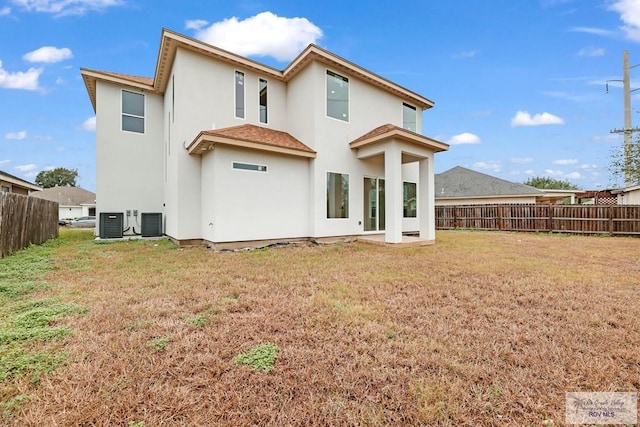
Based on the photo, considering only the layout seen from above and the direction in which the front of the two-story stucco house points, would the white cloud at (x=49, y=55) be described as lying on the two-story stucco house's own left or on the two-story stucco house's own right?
on the two-story stucco house's own left

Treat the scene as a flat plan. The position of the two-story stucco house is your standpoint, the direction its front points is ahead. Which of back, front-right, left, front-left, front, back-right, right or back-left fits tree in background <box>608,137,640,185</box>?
right

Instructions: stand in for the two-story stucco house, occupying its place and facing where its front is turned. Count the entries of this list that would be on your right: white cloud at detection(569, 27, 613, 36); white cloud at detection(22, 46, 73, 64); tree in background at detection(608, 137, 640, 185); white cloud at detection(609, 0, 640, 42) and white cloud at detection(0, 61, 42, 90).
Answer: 3

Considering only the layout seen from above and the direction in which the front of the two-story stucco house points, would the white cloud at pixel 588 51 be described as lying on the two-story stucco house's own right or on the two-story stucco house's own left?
on the two-story stucco house's own right

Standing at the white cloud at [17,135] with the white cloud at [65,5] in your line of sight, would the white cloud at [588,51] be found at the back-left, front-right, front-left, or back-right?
front-left

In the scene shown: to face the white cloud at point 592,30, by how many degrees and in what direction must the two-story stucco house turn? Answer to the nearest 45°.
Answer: approximately 90° to its right

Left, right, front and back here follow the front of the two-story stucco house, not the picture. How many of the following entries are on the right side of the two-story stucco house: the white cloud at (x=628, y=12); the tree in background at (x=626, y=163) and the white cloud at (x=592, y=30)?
3

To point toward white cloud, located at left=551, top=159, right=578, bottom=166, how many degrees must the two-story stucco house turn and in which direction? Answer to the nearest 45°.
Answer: approximately 45° to its right

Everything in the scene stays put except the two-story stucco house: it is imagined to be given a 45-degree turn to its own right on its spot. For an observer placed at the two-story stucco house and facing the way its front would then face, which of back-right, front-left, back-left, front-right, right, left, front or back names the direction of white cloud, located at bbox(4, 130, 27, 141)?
left

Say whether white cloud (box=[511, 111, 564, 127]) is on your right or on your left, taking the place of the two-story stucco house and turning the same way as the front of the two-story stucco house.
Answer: on your right

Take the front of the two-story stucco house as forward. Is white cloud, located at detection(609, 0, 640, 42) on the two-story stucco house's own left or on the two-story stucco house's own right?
on the two-story stucco house's own right

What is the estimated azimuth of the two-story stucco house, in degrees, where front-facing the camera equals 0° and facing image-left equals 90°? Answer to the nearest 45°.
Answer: approximately 180°

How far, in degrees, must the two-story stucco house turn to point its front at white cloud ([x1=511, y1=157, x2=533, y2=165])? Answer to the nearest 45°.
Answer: approximately 45° to its right
